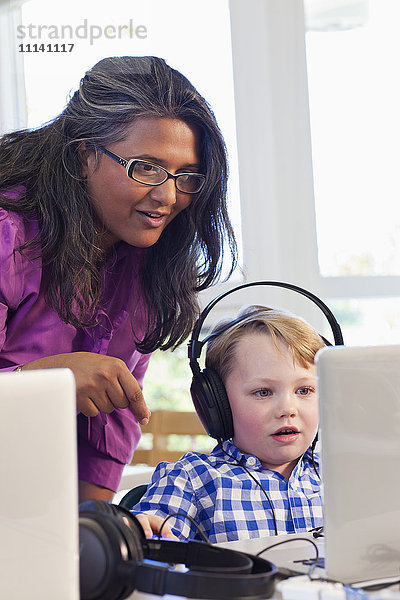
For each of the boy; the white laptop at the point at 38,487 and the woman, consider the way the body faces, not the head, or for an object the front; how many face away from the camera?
1

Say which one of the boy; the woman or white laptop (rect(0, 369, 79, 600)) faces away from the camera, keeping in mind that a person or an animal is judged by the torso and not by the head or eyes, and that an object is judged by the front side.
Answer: the white laptop

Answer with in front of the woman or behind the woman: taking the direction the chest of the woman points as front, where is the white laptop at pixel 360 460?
in front

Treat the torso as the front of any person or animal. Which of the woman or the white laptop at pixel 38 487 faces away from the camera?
the white laptop

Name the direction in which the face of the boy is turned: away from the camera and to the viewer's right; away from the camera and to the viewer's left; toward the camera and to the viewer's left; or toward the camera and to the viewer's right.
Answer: toward the camera and to the viewer's right

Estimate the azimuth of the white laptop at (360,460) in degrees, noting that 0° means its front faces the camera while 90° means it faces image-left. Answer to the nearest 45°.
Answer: approximately 135°

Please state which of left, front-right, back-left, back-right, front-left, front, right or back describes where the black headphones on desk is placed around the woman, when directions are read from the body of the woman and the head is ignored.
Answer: front-right

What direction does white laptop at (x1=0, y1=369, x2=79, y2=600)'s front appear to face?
away from the camera

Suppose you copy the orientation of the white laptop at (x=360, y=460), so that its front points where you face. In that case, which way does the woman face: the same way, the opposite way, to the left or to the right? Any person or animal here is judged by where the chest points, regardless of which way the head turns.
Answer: the opposite way
